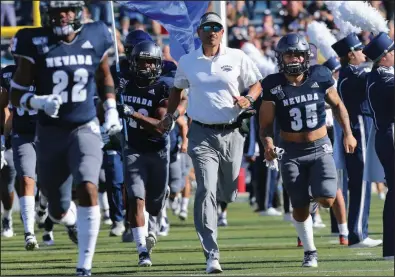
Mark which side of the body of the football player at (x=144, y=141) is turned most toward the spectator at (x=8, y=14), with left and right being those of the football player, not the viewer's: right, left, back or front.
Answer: back

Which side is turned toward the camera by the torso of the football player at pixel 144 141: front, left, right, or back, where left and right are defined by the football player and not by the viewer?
front

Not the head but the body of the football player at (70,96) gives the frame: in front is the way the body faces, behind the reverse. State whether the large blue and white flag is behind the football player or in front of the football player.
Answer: behind

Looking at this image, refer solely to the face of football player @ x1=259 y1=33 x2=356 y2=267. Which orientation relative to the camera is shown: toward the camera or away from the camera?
toward the camera

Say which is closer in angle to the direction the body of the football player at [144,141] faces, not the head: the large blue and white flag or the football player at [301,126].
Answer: the football player

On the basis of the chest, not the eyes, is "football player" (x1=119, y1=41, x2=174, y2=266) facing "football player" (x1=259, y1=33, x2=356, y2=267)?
no

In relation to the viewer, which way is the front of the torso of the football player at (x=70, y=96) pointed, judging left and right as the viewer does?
facing the viewer

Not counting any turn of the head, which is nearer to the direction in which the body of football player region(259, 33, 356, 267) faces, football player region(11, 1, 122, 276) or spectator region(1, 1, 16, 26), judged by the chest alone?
the football player

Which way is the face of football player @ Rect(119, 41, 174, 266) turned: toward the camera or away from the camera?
toward the camera

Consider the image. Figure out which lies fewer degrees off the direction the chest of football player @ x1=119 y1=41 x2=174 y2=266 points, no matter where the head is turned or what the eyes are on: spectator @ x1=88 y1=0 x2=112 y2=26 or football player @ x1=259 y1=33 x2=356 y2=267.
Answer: the football player

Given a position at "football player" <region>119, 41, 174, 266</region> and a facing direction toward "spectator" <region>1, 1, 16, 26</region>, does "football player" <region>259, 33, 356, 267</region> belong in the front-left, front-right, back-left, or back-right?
back-right

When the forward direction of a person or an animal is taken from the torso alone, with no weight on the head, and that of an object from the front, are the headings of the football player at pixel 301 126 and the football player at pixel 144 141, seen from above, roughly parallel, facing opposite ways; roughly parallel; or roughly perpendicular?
roughly parallel

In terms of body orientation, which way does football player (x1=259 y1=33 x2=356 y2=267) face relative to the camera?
toward the camera

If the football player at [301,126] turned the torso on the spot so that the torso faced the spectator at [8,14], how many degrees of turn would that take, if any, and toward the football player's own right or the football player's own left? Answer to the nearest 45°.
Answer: approximately 135° to the football player's own right

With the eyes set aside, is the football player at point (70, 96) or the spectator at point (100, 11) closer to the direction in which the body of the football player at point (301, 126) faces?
the football player

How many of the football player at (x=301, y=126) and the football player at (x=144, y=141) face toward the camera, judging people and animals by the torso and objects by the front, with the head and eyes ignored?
2

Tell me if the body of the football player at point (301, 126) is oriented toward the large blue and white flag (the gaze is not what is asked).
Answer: no
